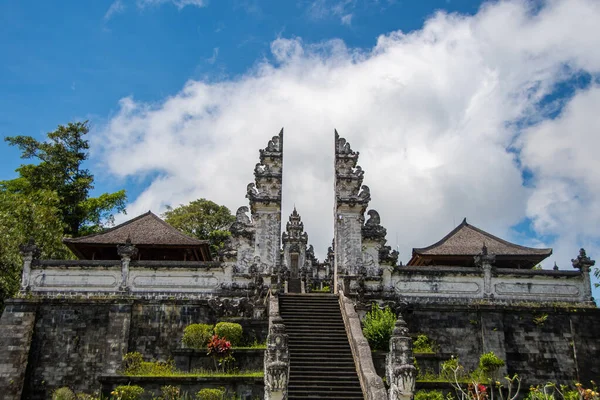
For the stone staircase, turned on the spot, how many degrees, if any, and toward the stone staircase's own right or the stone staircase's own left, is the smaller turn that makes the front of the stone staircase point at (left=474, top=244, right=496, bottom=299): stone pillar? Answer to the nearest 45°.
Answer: approximately 135° to the stone staircase's own left

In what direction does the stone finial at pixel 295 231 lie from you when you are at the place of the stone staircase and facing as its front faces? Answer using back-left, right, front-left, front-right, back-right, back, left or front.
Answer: back

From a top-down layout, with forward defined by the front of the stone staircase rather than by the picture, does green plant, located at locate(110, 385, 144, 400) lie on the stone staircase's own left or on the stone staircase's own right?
on the stone staircase's own right

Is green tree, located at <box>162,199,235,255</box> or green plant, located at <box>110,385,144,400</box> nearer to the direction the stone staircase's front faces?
the green plant

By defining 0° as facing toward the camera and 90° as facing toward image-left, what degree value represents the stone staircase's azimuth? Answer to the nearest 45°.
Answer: approximately 0°

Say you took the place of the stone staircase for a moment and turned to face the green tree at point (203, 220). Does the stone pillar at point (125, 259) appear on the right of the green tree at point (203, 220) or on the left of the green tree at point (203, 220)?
left

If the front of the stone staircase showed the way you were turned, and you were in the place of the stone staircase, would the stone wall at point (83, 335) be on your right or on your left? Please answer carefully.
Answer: on your right

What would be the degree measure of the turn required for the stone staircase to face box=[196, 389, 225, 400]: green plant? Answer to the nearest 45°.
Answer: approximately 45° to its right

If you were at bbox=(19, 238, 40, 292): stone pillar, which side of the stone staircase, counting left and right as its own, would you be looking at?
right

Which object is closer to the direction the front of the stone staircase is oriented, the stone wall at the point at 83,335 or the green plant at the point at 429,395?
the green plant

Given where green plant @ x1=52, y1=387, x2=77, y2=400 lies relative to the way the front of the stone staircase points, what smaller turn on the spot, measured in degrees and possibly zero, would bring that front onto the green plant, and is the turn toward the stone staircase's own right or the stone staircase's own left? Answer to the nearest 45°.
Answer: approximately 90° to the stone staircase's own right

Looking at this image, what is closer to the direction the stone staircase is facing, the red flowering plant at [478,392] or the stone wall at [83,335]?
the red flowering plant

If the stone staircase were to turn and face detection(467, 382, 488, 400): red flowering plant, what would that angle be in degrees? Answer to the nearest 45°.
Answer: approximately 45° to its left

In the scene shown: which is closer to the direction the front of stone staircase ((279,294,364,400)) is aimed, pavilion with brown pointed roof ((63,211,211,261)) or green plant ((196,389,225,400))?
the green plant
